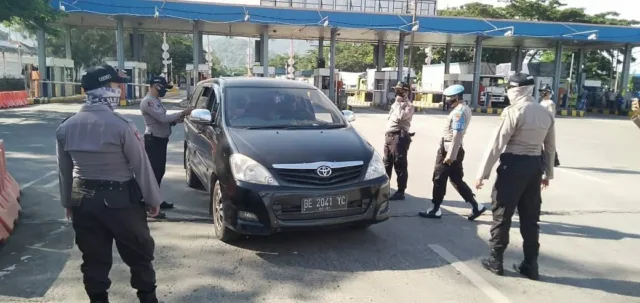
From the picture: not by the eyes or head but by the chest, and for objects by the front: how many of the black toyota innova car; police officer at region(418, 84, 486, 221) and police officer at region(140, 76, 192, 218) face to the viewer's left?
1

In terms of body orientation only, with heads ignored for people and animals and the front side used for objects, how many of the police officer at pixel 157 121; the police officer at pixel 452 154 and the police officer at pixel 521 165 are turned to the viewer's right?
1

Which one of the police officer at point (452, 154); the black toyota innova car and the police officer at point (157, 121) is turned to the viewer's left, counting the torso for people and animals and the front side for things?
the police officer at point (452, 154)

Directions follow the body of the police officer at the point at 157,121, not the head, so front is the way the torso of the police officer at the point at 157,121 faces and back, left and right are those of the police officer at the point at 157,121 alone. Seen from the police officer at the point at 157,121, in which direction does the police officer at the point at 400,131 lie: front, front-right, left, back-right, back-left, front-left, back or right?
front

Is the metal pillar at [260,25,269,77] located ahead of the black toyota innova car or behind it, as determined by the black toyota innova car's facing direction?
behind

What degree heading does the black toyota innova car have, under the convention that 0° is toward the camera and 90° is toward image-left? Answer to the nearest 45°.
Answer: approximately 315°

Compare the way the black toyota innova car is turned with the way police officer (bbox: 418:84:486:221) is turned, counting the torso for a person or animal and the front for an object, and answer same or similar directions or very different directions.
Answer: very different directions

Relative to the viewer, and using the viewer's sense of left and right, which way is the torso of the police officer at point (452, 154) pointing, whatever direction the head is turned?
facing to the left of the viewer

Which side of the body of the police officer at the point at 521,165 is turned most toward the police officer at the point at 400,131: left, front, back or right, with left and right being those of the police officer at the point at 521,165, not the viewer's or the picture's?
front

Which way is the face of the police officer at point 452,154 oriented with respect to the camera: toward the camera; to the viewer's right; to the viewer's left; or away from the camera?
to the viewer's left

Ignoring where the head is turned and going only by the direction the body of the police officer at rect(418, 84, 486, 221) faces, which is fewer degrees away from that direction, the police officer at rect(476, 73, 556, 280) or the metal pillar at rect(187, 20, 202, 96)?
the metal pillar

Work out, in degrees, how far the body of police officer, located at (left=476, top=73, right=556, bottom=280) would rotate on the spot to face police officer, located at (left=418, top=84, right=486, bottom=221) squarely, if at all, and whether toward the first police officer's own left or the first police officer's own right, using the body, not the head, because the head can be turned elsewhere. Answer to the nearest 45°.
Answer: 0° — they already face them

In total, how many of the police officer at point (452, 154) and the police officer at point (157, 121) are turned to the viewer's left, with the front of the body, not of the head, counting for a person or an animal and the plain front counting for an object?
1

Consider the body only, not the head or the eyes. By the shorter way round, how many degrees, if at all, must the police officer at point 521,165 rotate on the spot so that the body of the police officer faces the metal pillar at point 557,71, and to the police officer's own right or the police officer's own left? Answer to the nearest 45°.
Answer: approximately 45° to the police officer's own right

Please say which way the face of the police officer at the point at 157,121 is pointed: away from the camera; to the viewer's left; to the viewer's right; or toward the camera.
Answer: to the viewer's right

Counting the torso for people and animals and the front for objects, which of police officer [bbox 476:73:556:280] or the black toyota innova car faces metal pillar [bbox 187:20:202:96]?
the police officer

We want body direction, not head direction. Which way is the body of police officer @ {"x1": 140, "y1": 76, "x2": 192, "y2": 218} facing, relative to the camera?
to the viewer's right

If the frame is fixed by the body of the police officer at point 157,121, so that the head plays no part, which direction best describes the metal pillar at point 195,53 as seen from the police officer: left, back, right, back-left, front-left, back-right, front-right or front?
left

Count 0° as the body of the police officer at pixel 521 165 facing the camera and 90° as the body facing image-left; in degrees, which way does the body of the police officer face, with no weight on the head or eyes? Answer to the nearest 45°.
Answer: approximately 135°

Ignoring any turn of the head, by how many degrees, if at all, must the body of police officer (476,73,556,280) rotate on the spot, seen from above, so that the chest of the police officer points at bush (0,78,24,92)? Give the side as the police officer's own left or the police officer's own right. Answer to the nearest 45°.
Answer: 0° — they already face it
